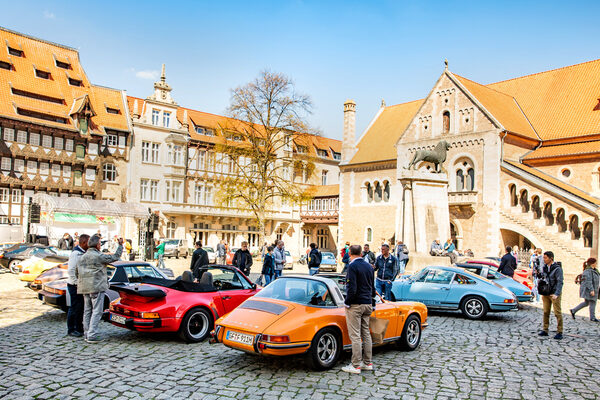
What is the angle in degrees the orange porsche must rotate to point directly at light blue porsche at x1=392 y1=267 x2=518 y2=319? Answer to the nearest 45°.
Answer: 0° — it already faces it

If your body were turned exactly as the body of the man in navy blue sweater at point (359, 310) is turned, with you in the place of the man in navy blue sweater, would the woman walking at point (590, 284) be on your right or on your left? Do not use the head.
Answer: on your right

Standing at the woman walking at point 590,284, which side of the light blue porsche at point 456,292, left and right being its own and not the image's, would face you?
back

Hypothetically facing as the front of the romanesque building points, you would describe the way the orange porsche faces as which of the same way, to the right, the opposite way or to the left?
the opposite way

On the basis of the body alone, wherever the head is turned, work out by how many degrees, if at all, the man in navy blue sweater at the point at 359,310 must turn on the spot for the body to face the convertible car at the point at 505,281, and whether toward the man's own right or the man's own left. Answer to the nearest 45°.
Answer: approximately 90° to the man's own right

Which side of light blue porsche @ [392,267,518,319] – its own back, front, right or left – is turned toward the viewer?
left

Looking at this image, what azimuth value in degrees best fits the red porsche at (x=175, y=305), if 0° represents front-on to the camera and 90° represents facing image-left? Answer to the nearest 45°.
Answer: approximately 225°

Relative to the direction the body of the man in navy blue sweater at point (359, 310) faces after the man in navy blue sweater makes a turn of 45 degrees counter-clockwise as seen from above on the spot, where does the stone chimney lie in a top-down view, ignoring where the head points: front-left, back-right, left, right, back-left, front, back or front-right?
right

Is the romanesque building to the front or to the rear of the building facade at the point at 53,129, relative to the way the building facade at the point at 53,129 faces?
to the front

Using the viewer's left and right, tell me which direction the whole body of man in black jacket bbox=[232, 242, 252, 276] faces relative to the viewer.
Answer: facing the viewer

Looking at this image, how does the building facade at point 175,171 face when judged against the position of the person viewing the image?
facing the viewer and to the right of the viewer
